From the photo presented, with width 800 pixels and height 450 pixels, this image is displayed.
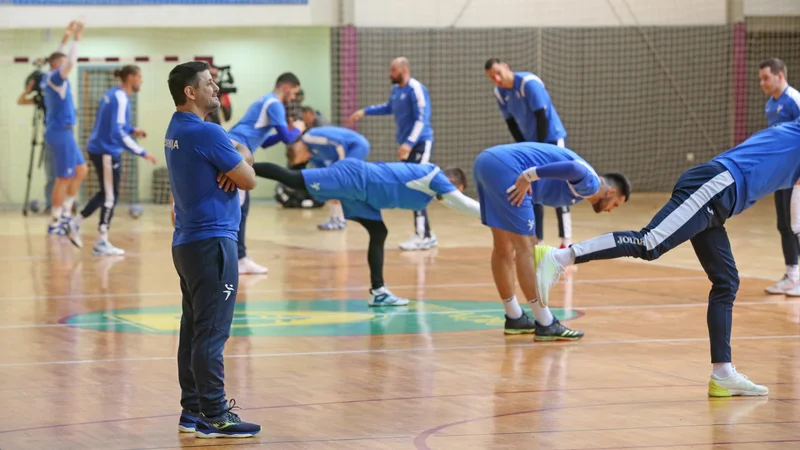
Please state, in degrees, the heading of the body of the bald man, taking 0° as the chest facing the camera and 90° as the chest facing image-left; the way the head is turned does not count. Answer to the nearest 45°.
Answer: approximately 45°

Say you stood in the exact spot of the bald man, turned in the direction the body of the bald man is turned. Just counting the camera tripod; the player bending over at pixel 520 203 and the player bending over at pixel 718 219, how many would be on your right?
1

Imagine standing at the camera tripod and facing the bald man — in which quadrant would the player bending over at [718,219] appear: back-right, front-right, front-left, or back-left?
front-right

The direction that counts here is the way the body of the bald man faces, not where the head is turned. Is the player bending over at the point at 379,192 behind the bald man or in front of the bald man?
in front

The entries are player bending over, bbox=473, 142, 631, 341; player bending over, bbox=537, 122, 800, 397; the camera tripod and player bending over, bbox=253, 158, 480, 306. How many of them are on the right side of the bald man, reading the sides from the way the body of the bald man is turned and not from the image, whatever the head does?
1

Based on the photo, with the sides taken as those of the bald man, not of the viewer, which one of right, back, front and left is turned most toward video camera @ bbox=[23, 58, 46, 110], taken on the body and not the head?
right

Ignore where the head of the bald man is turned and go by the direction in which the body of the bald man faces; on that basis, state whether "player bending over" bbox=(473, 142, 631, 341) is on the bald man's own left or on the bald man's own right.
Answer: on the bald man's own left
